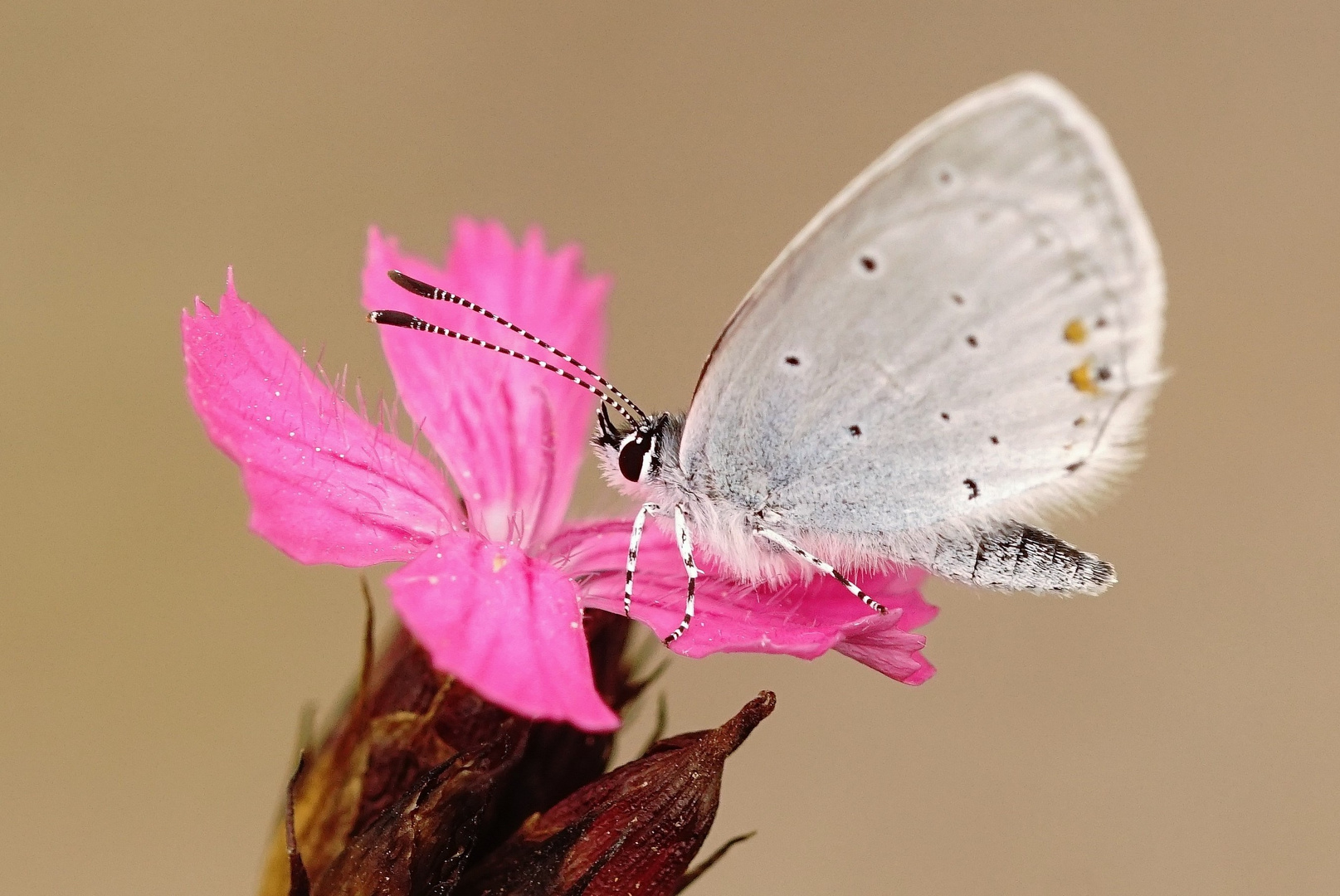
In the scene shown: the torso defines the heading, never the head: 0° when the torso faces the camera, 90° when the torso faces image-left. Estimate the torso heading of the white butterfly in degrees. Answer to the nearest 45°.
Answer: approximately 90°
